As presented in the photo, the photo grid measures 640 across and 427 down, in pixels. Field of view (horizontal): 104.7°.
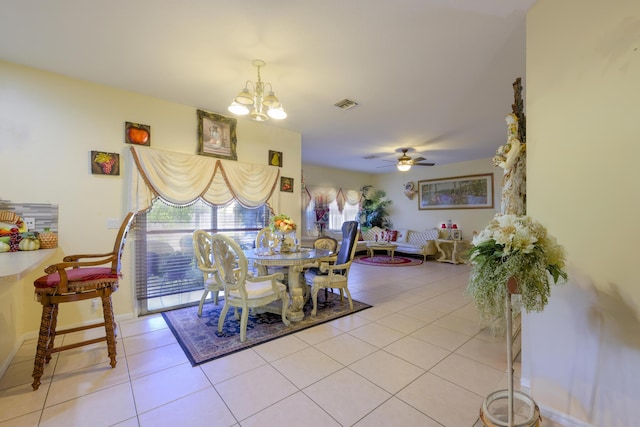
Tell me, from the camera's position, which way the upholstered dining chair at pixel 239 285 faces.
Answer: facing away from the viewer and to the right of the viewer

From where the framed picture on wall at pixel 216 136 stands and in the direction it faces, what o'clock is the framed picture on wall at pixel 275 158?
the framed picture on wall at pixel 275 158 is roughly at 10 o'clock from the framed picture on wall at pixel 216 136.

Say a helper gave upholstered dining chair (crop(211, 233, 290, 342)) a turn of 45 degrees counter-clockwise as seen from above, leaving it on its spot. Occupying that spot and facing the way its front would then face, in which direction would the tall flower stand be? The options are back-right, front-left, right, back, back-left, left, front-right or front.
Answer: back-right

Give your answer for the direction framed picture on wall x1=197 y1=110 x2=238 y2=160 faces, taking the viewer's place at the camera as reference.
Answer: facing the viewer and to the right of the viewer

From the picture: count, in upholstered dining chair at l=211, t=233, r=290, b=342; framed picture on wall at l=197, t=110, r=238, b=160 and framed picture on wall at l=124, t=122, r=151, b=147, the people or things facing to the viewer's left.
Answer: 0

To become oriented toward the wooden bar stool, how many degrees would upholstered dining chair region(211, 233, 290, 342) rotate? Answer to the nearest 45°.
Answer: approximately 135° to its left

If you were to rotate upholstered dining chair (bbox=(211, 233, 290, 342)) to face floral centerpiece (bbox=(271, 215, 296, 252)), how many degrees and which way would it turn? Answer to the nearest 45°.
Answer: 0° — it already faces it

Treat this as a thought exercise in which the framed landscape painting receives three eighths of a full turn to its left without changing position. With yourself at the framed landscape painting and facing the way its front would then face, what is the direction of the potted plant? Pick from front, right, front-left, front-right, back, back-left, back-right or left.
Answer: back

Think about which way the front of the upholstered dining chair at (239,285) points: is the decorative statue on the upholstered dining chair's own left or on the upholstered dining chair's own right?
on the upholstered dining chair's own right

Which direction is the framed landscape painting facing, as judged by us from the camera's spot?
facing the viewer and to the left of the viewer

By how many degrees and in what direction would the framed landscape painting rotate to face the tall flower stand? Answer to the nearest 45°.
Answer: approximately 45° to its left

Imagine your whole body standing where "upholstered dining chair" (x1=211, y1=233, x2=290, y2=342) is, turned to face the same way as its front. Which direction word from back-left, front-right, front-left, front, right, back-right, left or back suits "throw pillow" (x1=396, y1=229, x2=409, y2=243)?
front

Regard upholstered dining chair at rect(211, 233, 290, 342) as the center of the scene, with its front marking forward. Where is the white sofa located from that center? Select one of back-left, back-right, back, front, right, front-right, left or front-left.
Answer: front
